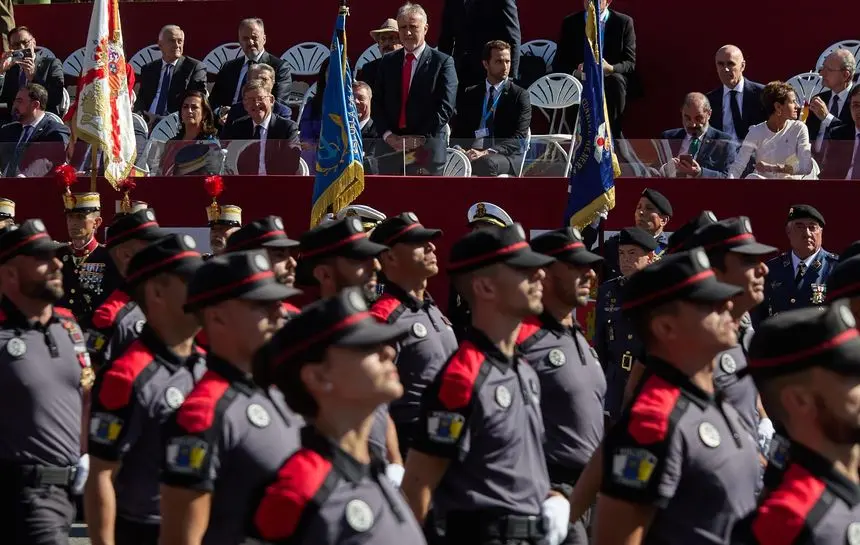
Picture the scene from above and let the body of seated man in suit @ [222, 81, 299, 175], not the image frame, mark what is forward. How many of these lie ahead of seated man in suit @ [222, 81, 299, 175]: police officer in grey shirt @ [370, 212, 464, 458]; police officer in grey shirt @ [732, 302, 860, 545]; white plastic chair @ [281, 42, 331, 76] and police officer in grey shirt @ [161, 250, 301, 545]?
3

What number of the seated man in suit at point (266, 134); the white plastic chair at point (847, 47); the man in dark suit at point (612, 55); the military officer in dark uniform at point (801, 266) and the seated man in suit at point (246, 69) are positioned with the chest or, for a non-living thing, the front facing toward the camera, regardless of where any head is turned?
5

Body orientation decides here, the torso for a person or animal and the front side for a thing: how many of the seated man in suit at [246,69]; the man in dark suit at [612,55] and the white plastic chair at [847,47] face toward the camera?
3

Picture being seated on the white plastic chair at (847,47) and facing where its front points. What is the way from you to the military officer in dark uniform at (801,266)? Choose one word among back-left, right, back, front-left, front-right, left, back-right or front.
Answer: front

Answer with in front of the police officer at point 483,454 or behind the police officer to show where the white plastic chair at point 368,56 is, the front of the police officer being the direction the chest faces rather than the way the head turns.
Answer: behind

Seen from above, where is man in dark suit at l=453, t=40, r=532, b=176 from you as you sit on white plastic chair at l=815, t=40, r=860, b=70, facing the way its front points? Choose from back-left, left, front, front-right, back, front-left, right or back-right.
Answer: front-right

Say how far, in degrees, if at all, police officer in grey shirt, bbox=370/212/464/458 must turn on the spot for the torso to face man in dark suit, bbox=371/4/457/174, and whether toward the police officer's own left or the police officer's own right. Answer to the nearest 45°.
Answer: approximately 135° to the police officer's own left

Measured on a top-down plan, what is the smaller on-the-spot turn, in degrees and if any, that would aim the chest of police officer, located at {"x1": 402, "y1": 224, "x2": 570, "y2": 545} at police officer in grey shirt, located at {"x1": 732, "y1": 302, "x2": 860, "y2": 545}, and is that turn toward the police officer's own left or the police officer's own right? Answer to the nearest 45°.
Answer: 0° — they already face them

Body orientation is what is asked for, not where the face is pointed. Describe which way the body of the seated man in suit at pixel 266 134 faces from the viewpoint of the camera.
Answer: toward the camera

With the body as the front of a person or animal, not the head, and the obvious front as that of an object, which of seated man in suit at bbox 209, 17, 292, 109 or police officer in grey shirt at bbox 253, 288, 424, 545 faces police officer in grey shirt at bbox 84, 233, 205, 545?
the seated man in suit

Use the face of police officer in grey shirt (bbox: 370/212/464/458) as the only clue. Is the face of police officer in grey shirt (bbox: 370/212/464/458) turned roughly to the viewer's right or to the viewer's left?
to the viewer's right

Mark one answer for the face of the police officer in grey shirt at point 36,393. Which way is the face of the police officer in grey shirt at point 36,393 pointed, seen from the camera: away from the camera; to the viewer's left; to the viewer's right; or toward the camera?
to the viewer's right

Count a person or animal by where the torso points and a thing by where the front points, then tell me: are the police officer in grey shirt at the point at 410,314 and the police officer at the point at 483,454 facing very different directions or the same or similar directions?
same or similar directions

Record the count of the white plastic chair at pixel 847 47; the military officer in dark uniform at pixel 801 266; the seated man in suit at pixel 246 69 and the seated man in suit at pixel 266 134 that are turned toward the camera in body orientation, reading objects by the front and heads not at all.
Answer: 4

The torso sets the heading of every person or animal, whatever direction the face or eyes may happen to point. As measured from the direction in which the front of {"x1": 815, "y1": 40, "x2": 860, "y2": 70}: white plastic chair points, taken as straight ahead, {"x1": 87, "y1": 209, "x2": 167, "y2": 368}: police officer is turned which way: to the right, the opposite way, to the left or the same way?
to the left

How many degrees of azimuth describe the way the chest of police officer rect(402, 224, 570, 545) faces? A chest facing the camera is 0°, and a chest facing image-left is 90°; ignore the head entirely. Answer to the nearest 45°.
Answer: approximately 315°

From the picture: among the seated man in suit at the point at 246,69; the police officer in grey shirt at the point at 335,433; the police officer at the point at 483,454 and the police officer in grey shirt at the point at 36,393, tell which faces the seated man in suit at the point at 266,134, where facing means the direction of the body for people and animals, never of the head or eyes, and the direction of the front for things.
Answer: the seated man in suit at the point at 246,69

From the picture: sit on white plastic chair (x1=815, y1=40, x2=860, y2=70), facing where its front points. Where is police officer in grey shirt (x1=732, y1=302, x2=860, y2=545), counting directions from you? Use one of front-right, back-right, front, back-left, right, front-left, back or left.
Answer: front
